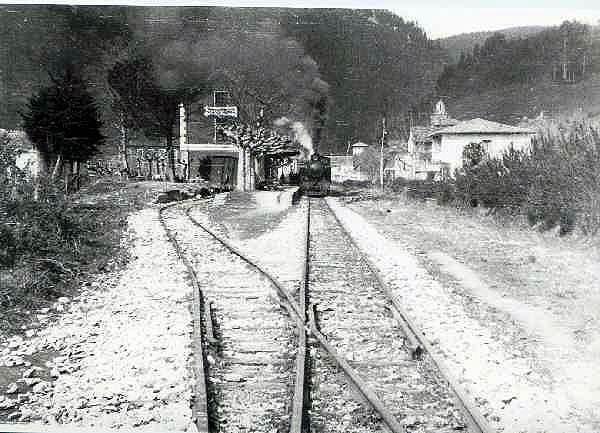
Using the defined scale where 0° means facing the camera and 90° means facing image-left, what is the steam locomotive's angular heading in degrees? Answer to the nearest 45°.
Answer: approximately 0°

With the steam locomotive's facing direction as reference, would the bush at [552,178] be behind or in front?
in front

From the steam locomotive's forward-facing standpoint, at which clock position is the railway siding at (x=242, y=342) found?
The railway siding is roughly at 12 o'clock from the steam locomotive.

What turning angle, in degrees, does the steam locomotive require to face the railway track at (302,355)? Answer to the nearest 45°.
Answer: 0° — it already faces it

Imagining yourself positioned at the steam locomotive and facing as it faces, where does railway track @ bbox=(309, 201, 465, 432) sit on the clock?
The railway track is roughly at 12 o'clock from the steam locomotive.
